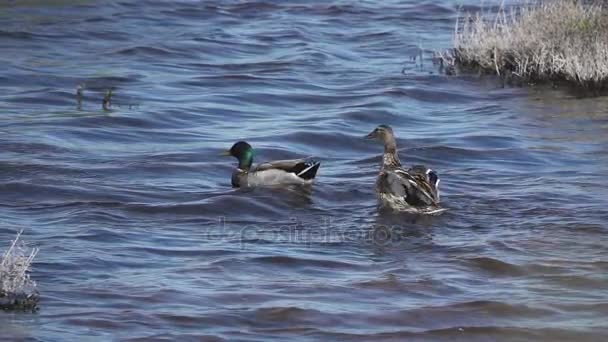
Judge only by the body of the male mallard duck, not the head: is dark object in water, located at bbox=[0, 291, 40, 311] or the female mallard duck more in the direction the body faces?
the dark object in water

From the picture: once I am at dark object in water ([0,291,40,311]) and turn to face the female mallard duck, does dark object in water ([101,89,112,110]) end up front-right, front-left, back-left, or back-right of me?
front-left

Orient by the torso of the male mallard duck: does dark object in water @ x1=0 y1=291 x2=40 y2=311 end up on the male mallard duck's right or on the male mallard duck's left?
on the male mallard duck's left

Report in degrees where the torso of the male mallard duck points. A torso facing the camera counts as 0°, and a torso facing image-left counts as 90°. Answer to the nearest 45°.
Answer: approximately 90°

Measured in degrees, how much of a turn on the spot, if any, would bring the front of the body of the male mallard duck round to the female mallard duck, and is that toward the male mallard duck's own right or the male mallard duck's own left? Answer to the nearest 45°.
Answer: approximately 135° to the male mallard duck's own left
